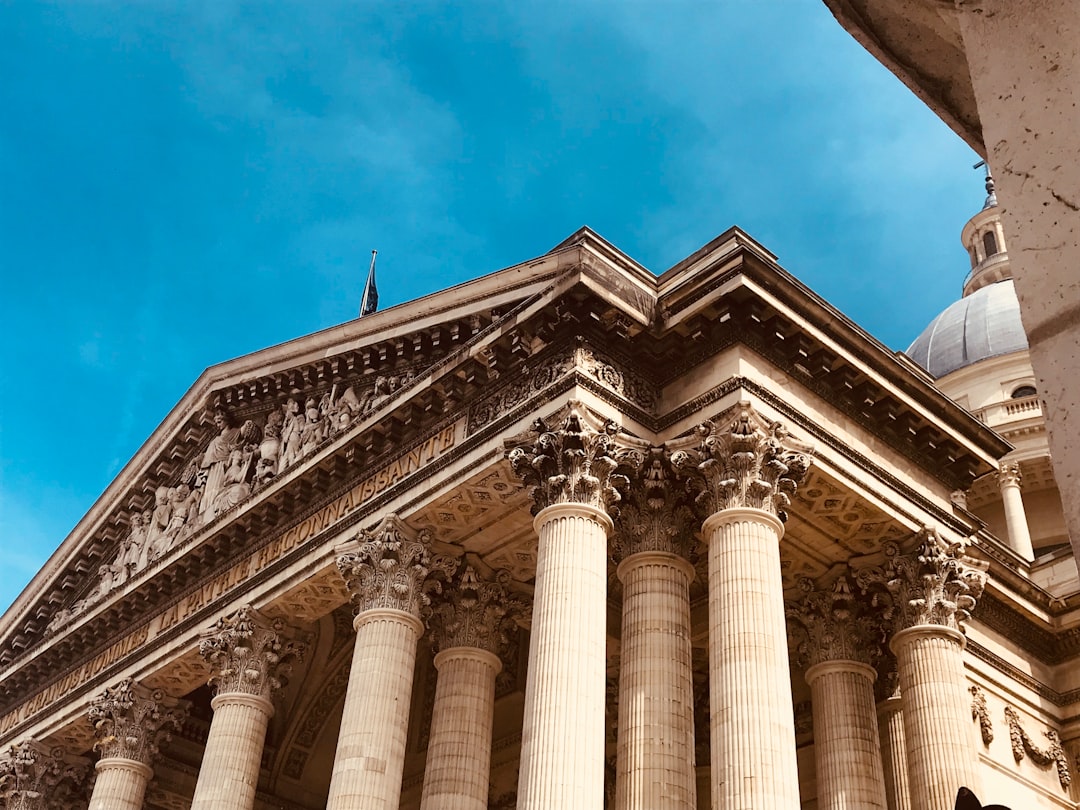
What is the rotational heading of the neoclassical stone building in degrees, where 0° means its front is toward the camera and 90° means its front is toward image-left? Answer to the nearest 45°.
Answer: approximately 45°
